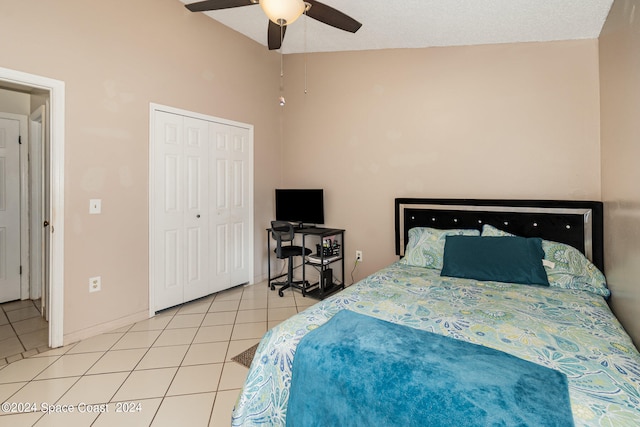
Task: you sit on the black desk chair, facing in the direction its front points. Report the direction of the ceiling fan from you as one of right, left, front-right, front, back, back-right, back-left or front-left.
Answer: back-right

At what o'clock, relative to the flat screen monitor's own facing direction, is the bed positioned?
The bed is roughly at 10 o'clock from the flat screen monitor.

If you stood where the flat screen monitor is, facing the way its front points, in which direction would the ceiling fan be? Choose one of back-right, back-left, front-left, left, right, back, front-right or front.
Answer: front-left

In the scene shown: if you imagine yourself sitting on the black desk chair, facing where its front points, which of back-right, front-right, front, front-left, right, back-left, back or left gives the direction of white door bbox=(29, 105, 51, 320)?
back-left

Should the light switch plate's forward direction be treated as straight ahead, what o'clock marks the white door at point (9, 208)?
The white door is roughly at 5 o'clock from the light switch plate.

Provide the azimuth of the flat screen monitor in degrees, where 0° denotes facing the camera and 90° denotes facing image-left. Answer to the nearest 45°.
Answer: approximately 45°

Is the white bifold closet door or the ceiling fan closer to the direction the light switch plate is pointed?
the ceiling fan
